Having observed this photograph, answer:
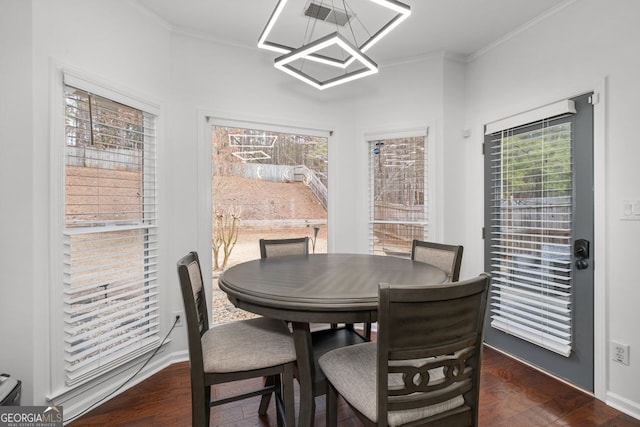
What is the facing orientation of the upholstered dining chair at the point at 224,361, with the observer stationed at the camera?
facing to the right of the viewer

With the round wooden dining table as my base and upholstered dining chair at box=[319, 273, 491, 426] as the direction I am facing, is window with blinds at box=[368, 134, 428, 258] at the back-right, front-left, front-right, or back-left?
back-left

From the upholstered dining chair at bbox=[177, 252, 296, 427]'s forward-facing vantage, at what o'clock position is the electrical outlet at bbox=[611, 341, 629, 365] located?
The electrical outlet is roughly at 12 o'clock from the upholstered dining chair.

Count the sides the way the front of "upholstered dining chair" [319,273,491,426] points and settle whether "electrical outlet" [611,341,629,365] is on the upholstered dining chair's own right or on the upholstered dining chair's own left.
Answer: on the upholstered dining chair's own right

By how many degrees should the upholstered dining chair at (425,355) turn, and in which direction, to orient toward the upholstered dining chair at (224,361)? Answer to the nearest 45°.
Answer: approximately 45° to its left

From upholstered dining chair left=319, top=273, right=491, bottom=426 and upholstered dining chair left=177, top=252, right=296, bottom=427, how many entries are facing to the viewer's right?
1

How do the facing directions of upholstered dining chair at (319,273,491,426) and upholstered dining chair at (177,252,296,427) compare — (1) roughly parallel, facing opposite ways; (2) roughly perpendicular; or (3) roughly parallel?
roughly perpendicular

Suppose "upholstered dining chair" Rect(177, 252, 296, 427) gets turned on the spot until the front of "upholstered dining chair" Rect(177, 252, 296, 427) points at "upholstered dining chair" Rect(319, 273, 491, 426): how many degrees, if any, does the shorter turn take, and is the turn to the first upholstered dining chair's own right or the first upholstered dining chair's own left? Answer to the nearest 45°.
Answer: approximately 45° to the first upholstered dining chair's own right

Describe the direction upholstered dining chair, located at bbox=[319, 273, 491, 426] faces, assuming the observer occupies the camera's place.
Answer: facing away from the viewer and to the left of the viewer
